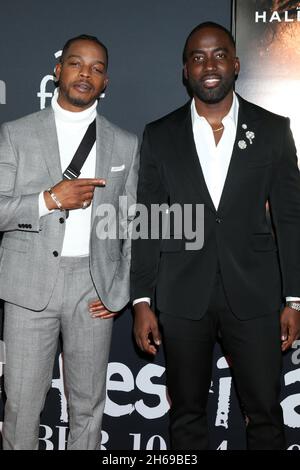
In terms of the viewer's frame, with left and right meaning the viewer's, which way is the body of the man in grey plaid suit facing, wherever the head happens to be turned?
facing the viewer

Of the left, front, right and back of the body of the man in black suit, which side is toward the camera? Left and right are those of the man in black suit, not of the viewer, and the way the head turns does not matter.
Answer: front
